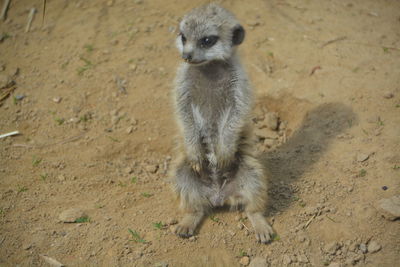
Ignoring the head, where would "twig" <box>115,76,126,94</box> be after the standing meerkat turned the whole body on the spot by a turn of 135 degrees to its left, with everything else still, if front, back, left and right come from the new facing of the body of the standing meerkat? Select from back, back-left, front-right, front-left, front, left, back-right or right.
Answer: left

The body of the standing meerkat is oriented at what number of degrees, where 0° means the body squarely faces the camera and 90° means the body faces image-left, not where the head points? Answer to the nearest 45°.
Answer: approximately 0°

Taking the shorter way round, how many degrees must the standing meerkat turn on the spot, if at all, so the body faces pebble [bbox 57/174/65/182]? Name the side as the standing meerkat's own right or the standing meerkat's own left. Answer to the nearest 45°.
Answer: approximately 90° to the standing meerkat's own right

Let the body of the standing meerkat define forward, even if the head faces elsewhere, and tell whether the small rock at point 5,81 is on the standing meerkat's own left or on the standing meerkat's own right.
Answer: on the standing meerkat's own right

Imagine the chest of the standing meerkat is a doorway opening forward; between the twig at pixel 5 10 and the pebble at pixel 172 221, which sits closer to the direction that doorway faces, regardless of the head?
the pebble

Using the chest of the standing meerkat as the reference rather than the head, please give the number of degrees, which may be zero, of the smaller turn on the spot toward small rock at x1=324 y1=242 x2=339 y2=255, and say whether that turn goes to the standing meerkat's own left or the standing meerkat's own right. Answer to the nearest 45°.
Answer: approximately 45° to the standing meerkat's own left

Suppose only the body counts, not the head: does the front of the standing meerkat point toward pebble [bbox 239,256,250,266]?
yes

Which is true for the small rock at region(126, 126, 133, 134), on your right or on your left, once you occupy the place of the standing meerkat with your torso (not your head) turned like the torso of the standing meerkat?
on your right

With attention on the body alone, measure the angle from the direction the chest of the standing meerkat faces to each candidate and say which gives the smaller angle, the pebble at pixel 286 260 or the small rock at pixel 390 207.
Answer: the pebble

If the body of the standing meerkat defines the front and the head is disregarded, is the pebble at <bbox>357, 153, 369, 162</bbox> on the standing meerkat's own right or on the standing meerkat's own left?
on the standing meerkat's own left

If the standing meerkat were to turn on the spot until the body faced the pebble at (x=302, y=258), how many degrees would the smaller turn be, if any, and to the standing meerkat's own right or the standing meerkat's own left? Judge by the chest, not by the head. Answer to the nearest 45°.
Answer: approximately 45° to the standing meerkat's own left

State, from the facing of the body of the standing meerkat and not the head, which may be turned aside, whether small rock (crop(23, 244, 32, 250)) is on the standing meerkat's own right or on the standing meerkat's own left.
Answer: on the standing meerkat's own right

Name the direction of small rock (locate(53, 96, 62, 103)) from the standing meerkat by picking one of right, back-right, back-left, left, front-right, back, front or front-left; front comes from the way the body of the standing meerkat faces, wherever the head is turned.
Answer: back-right

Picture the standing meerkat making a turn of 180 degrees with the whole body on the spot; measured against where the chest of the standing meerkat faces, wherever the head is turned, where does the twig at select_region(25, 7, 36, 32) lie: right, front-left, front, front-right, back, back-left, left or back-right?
front-left
